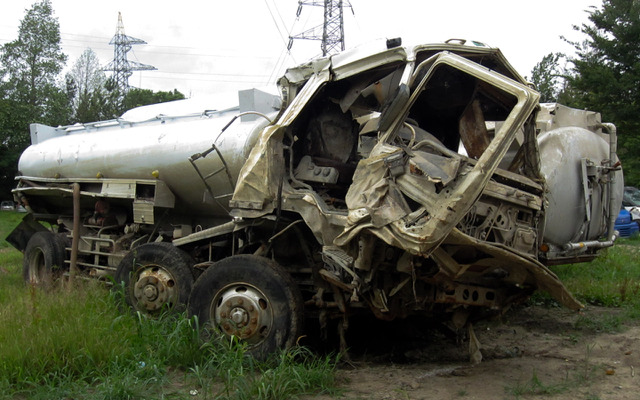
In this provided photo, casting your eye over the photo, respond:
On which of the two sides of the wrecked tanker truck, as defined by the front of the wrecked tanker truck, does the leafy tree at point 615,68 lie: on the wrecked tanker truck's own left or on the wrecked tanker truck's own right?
on the wrecked tanker truck's own left

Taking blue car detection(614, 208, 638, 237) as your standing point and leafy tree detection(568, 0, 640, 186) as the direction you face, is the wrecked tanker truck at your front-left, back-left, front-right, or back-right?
back-left

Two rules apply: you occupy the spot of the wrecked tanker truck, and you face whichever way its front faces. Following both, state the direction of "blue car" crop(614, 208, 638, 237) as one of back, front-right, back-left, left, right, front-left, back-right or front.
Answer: left

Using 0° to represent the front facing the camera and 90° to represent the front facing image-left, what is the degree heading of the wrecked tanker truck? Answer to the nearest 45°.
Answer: approximately 315°

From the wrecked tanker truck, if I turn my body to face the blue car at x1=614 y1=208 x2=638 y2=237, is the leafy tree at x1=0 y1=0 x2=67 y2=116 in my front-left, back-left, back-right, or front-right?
front-left
